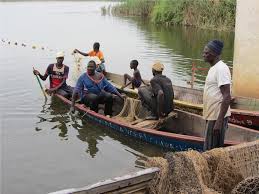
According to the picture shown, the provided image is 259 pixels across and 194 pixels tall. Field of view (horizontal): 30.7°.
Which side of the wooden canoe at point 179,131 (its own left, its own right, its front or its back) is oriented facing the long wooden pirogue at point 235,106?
right

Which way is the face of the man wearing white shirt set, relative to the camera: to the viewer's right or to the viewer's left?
to the viewer's left

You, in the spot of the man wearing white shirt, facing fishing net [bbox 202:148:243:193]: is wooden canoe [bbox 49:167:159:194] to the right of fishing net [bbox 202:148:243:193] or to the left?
right

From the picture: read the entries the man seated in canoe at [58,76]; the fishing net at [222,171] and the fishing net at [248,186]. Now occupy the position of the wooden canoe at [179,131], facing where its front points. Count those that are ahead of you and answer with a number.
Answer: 1

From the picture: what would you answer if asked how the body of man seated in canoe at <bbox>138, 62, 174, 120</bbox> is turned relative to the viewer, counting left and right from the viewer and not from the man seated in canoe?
facing away from the viewer and to the left of the viewer

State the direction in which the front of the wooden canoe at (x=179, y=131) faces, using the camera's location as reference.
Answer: facing away from the viewer and to the left of the viewer

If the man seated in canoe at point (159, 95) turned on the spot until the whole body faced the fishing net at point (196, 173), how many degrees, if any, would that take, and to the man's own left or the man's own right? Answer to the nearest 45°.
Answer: approximately 135° to the man's own left

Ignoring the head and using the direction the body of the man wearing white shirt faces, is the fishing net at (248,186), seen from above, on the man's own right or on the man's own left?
on the man's own left

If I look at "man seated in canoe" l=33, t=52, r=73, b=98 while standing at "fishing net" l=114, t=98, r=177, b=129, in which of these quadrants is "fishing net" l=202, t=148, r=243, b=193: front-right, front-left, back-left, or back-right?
back-left

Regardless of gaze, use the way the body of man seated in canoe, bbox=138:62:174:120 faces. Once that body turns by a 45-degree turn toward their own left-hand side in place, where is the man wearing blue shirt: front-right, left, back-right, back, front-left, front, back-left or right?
front-right

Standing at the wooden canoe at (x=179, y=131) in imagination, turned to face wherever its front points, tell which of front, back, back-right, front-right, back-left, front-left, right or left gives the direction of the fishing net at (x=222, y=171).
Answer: back-left

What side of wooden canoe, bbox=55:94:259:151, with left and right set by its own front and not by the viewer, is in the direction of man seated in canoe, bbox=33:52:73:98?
front

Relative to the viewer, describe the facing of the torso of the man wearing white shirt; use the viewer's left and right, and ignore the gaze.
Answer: facing to the left of the viewer
